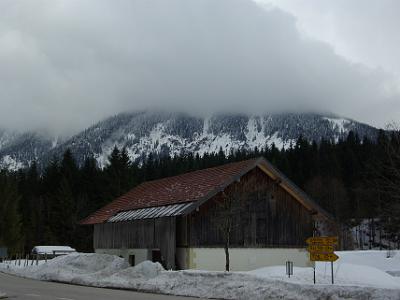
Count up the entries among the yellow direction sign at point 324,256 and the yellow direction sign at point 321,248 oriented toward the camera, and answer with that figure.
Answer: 2

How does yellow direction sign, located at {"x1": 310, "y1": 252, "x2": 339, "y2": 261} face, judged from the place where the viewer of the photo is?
facing the viewer

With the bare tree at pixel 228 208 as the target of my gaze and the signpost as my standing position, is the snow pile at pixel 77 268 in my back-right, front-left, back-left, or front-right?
front-left

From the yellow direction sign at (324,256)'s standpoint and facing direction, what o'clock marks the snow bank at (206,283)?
The snow bank is roughly at 3 o'clock from the yellow direction sign.

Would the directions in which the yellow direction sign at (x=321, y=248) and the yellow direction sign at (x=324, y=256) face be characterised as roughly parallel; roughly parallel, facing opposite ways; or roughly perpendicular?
roughly parallel

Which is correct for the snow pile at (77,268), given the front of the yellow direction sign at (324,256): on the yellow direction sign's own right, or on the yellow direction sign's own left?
on the yellow direction sign's own right

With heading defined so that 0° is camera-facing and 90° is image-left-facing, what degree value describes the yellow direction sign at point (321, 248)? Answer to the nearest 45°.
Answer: approximately 0°

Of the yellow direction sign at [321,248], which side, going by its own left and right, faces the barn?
back

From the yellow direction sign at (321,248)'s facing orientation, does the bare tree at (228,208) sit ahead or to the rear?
to the rear
